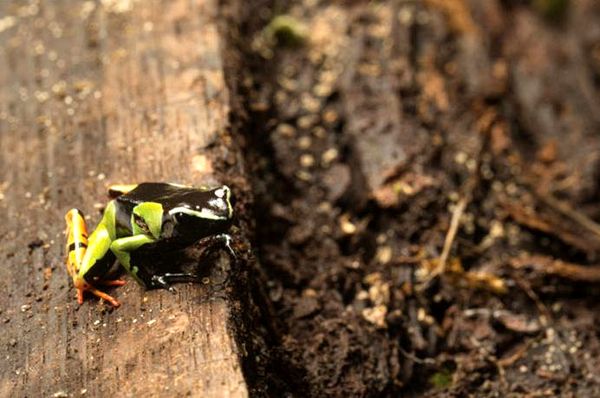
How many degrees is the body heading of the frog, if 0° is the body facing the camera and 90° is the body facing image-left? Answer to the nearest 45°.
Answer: approximately 270°

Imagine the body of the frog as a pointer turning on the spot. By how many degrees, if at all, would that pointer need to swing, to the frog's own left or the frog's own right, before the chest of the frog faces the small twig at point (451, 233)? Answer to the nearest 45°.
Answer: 0° — it already faces it
